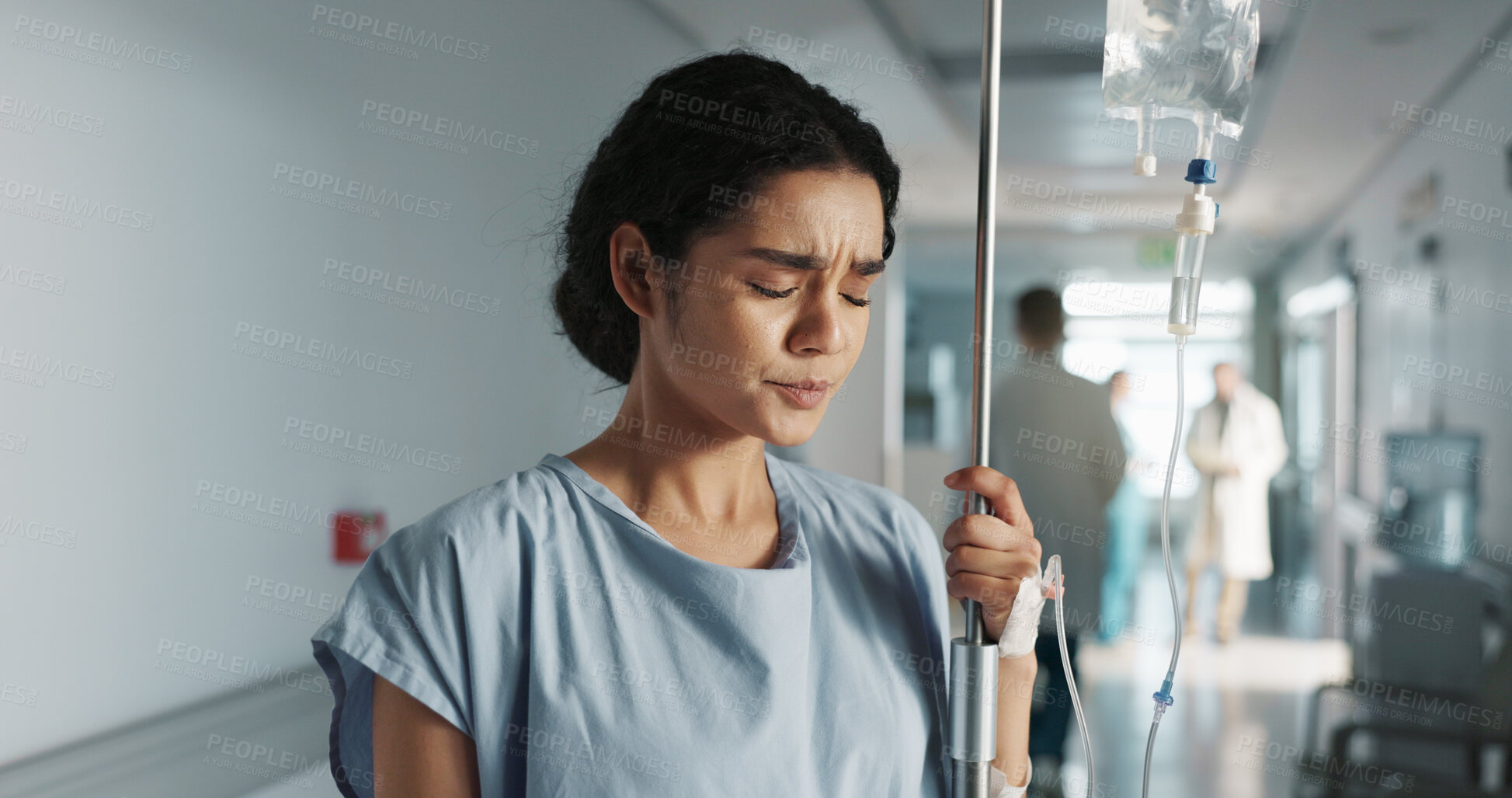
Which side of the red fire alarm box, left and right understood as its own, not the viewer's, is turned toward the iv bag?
front

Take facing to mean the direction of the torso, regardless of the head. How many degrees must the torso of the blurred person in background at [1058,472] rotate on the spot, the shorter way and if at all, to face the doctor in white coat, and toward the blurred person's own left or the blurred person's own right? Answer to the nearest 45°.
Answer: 0° — they already face them

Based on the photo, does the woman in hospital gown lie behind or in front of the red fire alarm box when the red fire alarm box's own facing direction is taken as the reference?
in front

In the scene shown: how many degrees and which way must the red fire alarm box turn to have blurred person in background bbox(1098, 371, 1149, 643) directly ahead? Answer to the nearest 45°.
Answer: approximately 90° to its left

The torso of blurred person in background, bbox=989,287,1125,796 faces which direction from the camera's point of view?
away from the camera

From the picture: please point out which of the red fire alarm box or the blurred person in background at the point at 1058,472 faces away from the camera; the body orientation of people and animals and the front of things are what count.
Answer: the blurred person in background

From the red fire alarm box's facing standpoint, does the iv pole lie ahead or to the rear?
ahead

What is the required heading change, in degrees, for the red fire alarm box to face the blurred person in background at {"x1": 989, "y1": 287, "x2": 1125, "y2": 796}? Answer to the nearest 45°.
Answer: approximately 45° to its left

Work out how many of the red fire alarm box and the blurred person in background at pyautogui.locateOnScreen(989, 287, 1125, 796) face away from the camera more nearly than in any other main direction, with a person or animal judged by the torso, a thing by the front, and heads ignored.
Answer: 1

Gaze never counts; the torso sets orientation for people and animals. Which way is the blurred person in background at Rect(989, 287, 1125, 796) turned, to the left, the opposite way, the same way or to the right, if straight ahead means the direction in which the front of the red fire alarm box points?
to the left

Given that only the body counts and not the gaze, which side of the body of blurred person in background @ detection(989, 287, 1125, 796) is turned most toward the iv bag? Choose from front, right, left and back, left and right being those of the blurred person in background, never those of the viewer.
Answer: back

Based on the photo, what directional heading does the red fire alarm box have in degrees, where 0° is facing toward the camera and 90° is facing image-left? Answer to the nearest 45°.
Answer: approximately 315°

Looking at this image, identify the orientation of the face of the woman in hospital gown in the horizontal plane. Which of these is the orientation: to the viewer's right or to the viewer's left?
to the viewer's right

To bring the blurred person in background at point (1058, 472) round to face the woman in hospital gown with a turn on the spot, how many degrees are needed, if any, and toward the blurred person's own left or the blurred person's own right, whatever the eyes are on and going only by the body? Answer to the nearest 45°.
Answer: approximately 180°
